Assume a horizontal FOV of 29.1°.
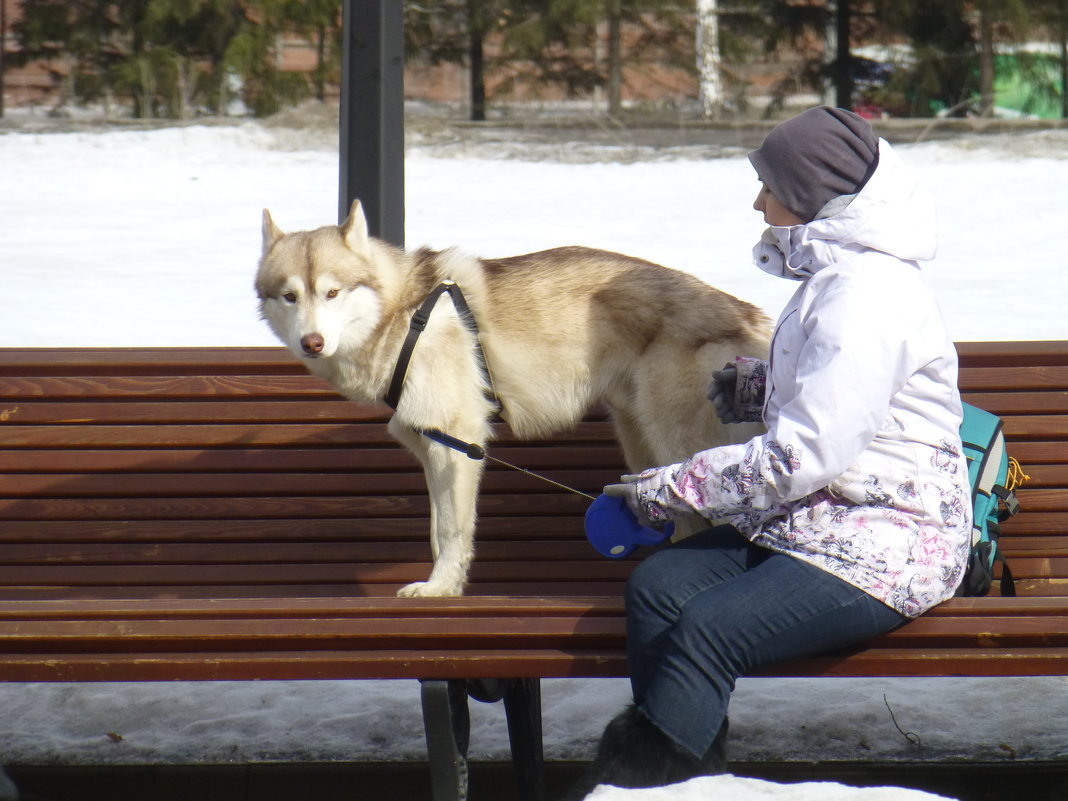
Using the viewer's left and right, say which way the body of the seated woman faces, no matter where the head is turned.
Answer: facing to the left of the viewer

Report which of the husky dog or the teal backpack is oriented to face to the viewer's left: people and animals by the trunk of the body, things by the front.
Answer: the husky dog

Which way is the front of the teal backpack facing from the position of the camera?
facing to the right of the viewer

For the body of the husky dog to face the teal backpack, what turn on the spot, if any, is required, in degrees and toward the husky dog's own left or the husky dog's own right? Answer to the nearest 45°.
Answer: approximately 135° to the husky dog's own left

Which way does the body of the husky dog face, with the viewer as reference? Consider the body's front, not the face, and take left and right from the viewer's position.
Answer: facing to the left of the viewer

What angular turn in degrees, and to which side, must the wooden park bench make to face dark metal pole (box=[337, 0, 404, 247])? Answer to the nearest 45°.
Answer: approximately 180°

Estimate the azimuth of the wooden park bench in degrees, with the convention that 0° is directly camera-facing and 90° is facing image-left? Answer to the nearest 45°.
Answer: approximately 0°

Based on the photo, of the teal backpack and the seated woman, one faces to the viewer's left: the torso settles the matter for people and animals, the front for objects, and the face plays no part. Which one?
the seated woman

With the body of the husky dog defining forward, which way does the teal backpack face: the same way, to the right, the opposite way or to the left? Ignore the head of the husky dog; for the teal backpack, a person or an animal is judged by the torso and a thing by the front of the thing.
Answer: the opposite way

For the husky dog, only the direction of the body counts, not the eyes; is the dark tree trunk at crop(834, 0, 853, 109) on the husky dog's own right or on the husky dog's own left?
on the husky dog's own right
